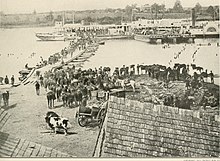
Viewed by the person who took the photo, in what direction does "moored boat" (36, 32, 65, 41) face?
facing to the left of the viewer
